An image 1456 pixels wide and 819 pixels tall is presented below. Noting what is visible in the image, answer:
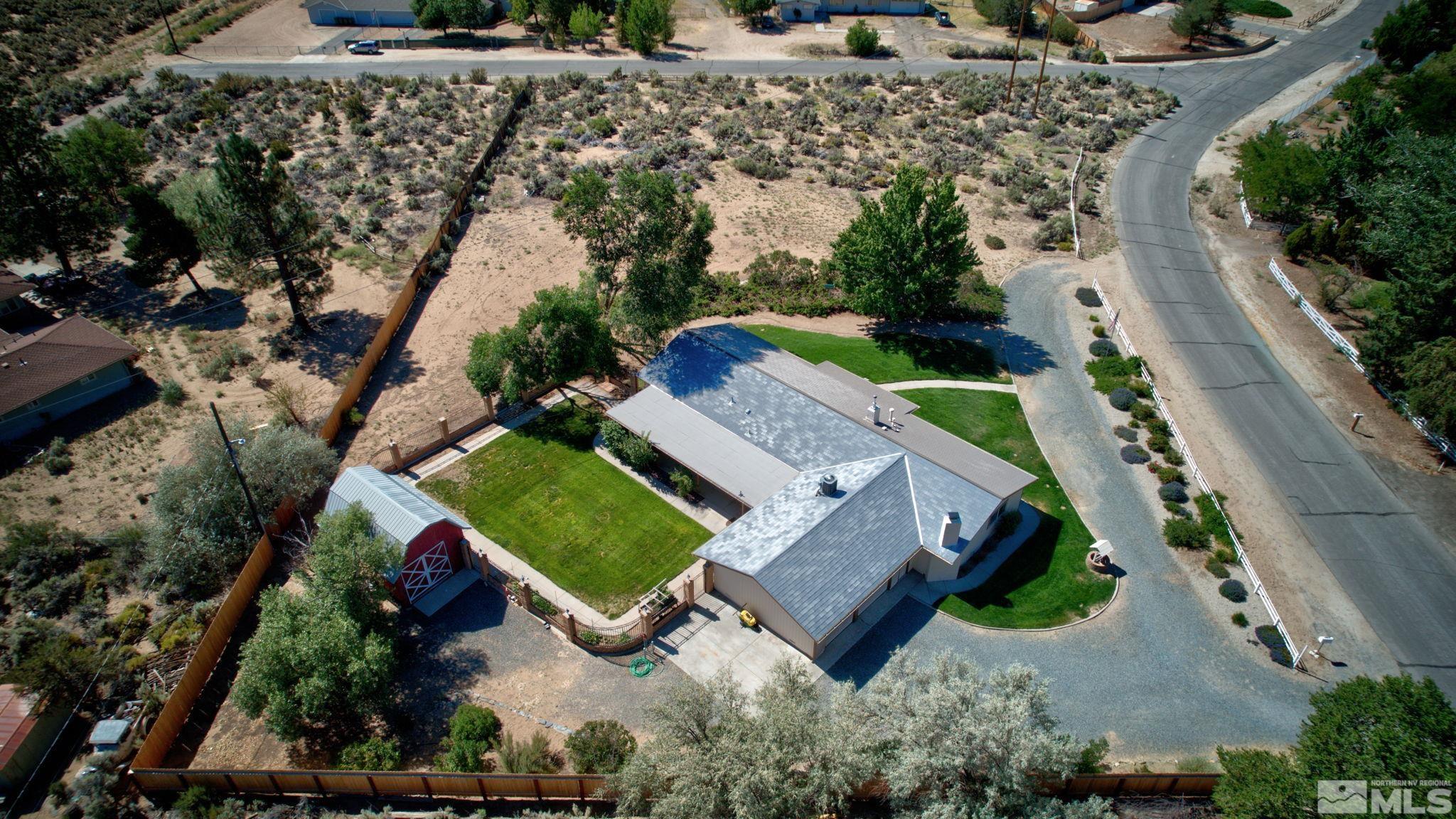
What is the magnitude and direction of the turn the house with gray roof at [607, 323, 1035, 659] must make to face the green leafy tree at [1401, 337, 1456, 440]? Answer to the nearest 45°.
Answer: approximately 45° to its right

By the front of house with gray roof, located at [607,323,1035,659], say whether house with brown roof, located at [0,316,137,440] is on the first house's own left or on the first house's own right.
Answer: on the first house's own left

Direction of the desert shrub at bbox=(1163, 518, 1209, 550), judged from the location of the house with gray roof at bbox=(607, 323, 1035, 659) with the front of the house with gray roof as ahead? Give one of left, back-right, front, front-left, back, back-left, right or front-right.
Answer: front-right

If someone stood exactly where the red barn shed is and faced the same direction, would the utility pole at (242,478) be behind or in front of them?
behind

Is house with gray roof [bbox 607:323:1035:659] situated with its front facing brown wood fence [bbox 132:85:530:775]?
no

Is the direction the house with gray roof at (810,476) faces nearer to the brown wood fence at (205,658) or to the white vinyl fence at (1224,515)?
the white vinyl fence

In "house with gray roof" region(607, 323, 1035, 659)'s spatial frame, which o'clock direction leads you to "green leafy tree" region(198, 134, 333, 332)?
The green leafy tree is roughly at 8 o'clock from the house with gray roof.

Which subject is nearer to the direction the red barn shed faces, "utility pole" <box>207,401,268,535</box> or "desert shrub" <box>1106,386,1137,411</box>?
the desert shrub

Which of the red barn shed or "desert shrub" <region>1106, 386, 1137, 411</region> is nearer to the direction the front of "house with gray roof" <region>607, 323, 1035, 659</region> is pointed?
the desert shrub

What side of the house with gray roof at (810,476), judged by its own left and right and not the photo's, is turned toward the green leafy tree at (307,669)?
back

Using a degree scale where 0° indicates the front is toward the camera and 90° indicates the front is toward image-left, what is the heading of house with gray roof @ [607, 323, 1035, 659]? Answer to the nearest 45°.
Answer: approximately 225°

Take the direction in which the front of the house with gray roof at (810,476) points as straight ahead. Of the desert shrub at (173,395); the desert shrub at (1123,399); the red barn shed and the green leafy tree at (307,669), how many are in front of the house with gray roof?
1

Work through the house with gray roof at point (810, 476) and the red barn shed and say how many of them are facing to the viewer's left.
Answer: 0

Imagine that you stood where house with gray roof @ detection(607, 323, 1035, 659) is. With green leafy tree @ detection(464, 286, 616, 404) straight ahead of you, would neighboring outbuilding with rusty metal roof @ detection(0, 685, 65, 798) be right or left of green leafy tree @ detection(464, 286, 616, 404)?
left

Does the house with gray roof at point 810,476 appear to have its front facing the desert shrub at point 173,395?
no

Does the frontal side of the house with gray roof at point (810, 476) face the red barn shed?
no

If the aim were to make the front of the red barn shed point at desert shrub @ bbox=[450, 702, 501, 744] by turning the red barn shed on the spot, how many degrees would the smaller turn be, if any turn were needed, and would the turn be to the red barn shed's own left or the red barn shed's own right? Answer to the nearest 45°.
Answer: approximately 45° to the red barn shed's own right

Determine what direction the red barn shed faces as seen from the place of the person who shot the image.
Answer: facing the viewer and to the right of the viewer

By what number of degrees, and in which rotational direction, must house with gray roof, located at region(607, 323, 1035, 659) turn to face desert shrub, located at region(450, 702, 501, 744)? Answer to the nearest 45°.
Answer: approximately 180°

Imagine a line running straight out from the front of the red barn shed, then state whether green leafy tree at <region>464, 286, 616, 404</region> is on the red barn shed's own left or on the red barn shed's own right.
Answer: on the red barn shed's own left
